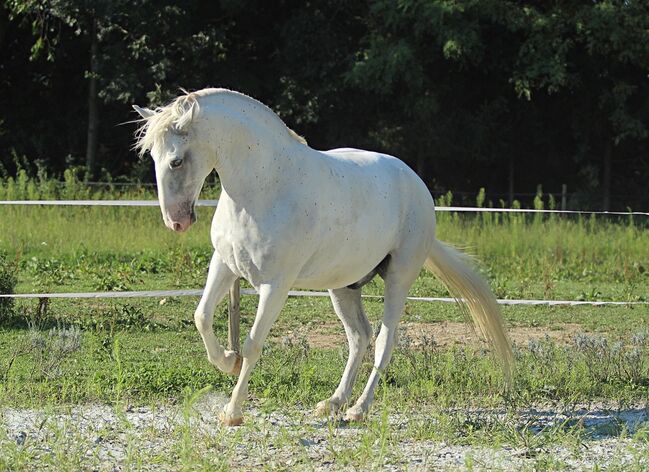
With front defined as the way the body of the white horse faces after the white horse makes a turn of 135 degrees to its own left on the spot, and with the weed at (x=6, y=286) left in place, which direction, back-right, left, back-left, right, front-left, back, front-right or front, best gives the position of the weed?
back-left

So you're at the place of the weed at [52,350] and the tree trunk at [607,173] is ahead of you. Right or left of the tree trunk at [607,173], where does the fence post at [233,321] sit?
right

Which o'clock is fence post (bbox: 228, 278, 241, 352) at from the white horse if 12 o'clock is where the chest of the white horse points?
The fence post is roughly at 4 o'clock from the white horse.

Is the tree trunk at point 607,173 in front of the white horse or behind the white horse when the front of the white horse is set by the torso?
behind

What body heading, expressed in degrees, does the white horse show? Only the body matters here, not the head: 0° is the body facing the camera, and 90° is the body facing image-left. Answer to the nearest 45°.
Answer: approximately 45°
